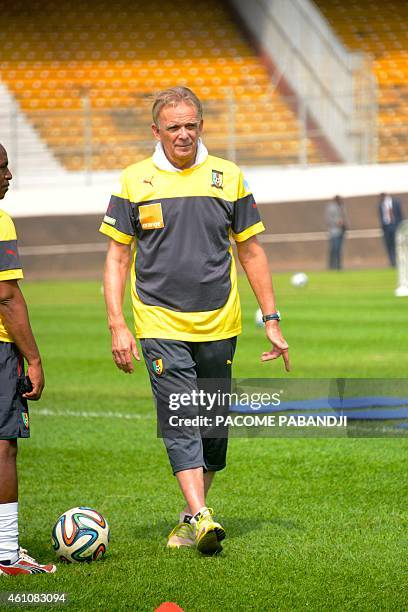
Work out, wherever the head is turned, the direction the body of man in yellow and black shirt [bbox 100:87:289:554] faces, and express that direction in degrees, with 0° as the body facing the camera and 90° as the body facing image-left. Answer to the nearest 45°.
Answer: approximately 0°

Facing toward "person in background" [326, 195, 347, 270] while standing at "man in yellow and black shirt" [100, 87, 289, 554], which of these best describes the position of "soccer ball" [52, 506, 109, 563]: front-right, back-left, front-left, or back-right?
back-left

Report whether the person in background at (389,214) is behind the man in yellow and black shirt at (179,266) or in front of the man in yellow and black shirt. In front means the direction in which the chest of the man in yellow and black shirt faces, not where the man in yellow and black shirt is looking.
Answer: behind

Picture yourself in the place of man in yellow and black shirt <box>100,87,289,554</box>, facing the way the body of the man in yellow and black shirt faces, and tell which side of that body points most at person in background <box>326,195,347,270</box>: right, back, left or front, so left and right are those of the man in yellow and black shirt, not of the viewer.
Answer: back
